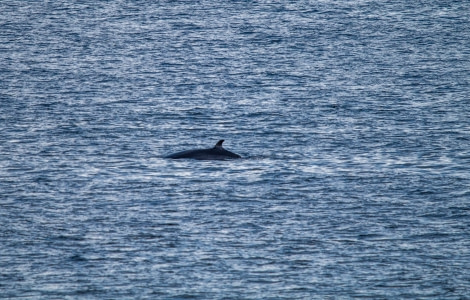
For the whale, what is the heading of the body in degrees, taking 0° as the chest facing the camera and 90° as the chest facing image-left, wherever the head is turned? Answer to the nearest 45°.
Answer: approximately 90°
